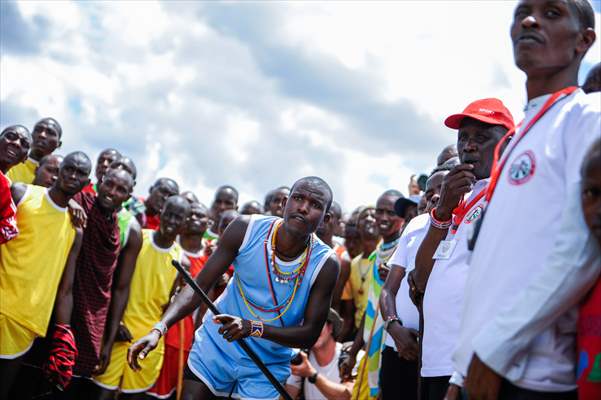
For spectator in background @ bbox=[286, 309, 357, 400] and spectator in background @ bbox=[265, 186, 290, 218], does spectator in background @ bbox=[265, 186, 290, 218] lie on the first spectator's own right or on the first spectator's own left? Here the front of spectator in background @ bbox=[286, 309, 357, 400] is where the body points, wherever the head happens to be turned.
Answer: on the first spectator's own right

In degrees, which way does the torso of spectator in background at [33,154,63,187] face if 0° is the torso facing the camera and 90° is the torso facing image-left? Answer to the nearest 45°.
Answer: approximately 315°

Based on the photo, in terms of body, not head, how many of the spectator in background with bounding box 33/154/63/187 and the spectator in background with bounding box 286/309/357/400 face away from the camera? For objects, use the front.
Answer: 0

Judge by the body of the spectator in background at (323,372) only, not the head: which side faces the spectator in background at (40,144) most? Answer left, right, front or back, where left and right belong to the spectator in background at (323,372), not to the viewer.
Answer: right

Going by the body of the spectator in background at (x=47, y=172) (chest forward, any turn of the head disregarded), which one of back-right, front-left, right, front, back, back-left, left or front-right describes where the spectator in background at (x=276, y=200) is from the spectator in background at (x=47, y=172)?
front-left

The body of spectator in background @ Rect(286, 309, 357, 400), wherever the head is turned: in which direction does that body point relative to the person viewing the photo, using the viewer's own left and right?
facing the viewer and to the left of the viewer

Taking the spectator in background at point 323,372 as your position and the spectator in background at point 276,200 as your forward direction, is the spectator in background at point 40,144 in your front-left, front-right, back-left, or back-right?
front-left

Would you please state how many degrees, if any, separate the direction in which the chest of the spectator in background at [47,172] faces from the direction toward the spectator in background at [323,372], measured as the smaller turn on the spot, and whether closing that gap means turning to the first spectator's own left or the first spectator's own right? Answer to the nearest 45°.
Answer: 0° — they already face them
